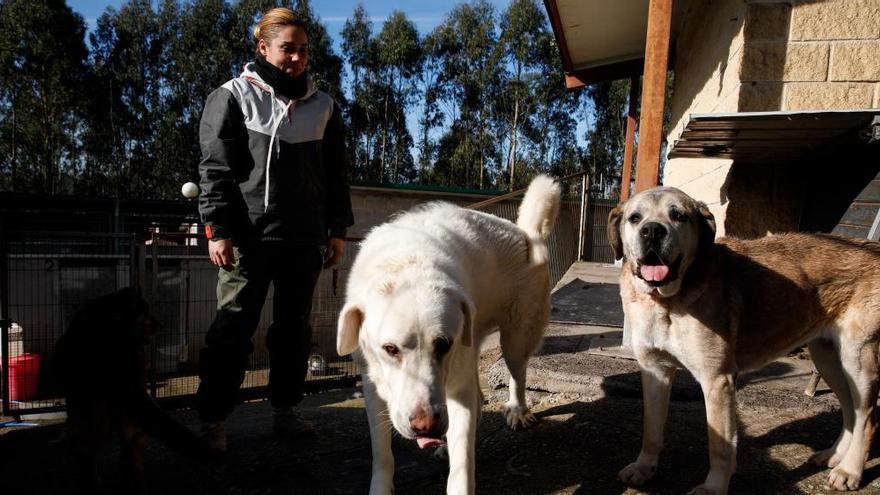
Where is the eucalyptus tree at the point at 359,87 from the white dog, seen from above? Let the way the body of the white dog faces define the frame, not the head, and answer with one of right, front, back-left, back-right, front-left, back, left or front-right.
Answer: back-right
